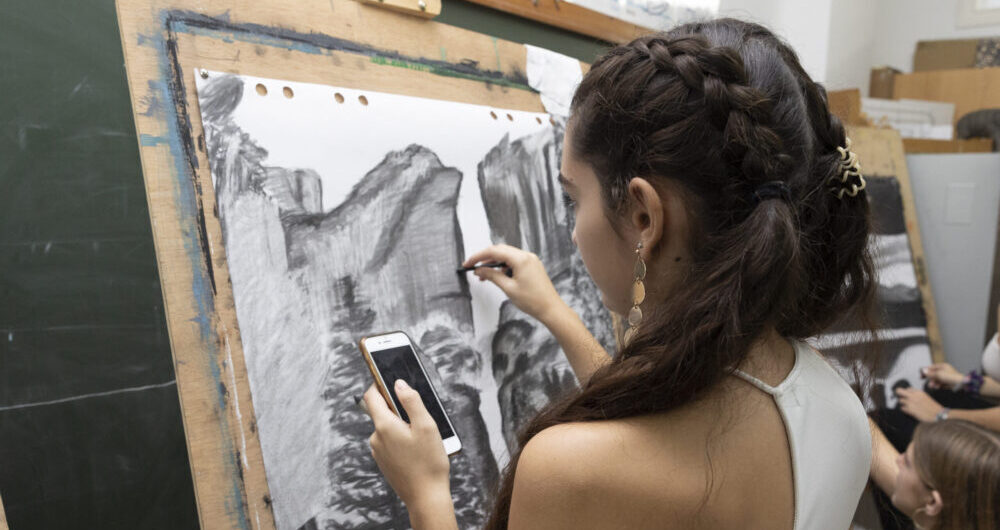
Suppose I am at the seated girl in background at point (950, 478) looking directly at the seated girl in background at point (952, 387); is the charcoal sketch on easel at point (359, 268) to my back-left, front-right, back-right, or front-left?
back-left

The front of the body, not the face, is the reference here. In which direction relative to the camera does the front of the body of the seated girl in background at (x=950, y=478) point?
to the viewer's left

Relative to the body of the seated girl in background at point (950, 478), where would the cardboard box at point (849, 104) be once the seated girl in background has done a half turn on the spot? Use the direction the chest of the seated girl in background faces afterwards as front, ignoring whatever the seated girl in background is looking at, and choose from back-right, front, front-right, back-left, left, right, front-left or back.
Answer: left

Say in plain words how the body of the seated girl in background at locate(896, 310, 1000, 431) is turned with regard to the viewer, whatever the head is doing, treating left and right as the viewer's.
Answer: facing to the left of the viewer

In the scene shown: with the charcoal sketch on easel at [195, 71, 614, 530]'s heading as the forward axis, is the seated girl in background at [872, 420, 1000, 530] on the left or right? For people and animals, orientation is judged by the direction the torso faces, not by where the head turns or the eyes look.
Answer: on its left

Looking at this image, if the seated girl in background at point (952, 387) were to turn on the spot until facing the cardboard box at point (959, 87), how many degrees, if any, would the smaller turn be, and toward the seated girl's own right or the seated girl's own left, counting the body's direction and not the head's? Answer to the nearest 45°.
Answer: approximately 90° to the seated girl's own right

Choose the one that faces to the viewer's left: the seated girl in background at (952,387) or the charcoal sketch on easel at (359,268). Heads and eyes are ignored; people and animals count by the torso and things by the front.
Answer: the seated girl in background

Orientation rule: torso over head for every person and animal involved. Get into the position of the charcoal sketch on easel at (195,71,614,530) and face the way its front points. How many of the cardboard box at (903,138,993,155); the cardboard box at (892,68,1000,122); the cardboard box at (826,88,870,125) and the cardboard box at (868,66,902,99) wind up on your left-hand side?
4

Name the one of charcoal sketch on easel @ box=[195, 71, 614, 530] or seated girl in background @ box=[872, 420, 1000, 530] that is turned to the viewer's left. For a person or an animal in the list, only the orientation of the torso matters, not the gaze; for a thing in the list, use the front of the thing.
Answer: the seated girl in background

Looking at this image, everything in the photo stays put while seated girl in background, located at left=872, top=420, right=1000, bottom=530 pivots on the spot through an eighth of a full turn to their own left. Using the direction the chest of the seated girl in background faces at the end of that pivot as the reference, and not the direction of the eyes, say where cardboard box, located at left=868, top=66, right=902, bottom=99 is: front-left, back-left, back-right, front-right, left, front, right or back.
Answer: back-right

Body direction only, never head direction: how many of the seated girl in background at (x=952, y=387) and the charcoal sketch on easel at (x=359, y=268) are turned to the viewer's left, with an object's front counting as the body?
1

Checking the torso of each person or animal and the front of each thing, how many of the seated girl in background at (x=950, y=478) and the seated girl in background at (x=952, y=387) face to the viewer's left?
2

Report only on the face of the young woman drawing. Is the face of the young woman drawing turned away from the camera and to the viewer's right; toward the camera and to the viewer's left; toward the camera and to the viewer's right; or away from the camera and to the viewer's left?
away from the camera and to the viewer's left

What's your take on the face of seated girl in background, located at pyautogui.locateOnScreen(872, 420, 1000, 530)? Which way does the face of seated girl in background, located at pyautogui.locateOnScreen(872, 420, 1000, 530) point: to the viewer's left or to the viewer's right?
to the viewer's left

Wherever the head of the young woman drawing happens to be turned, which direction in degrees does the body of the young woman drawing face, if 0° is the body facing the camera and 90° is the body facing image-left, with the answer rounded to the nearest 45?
approximately 135°
